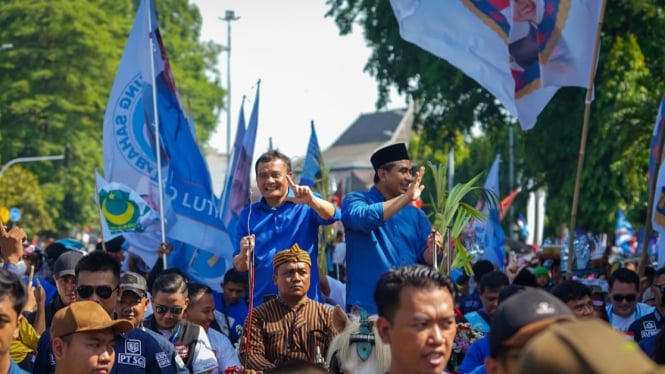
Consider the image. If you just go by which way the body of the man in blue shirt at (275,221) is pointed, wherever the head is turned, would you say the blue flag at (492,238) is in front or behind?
behind

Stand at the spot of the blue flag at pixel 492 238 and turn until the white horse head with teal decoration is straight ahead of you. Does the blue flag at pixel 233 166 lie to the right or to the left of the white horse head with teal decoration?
right

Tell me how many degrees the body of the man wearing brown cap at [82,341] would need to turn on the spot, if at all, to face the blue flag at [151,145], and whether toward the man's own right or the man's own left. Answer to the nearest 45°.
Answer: approximately 135° to the man's own left

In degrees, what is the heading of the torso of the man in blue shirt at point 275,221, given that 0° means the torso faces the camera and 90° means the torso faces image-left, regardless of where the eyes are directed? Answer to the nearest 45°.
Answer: approximately 0°

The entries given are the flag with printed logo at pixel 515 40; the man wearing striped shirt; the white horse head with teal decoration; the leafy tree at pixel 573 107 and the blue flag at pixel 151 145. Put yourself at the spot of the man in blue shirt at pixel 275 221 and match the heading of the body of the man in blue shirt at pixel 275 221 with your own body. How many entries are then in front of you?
2

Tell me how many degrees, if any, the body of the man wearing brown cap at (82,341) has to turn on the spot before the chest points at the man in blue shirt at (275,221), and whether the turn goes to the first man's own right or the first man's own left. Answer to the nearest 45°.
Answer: approximately 90° to the first man's own left

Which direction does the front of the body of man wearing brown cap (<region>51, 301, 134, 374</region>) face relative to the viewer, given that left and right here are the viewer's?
facing the viewer and to the right of the viewer

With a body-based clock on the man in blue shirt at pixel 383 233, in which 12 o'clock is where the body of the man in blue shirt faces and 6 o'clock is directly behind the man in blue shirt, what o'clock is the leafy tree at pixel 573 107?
The leafy tree is roughly at 8 o'clock from the man in blue shirt.

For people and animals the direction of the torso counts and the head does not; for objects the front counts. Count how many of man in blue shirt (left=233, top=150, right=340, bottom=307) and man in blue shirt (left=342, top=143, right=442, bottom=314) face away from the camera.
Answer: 0
